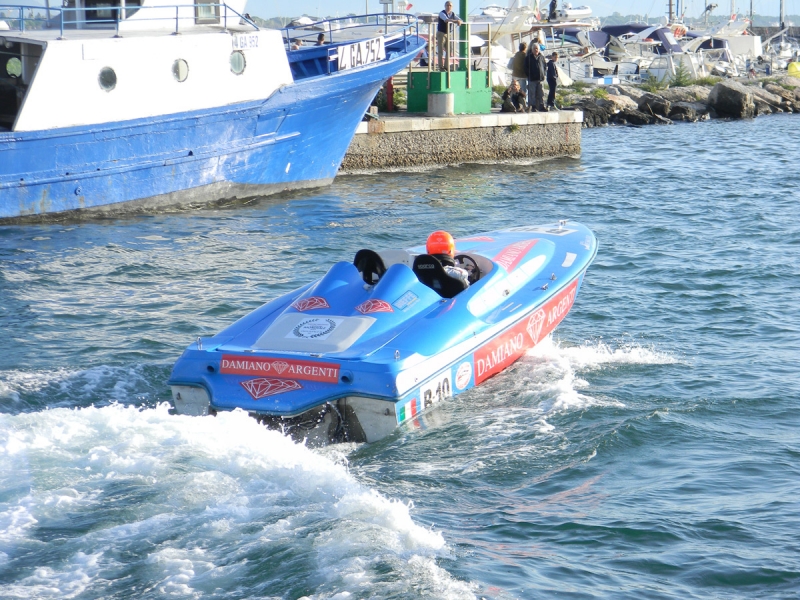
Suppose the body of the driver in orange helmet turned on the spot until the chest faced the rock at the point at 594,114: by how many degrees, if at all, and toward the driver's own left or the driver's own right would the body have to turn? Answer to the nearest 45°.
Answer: approximately 45° to the driver's own left

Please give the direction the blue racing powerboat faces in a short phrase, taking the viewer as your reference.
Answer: facing away from the viewer and to the right of the viewer

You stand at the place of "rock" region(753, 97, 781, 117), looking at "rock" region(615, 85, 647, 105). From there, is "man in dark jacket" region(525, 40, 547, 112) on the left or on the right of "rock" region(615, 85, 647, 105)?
left

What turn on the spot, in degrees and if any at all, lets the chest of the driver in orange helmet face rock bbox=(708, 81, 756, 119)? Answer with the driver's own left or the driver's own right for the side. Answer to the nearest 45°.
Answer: approximately 45° to the driver's own left

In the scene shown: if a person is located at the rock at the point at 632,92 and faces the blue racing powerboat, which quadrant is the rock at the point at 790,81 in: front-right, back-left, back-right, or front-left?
back-left

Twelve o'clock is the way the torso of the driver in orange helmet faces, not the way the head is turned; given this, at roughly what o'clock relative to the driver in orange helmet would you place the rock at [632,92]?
The rock is roughly at 11 o'clock from the driver in orange helmet.

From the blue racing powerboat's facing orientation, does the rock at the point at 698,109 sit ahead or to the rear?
ahead

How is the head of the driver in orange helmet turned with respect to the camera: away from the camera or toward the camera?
away from the camera

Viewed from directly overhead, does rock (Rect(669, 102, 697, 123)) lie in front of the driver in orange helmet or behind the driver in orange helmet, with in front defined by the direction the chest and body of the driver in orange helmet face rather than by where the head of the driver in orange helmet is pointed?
in front

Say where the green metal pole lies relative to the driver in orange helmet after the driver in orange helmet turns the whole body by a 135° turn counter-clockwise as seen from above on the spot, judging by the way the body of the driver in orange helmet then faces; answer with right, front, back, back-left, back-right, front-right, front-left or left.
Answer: right

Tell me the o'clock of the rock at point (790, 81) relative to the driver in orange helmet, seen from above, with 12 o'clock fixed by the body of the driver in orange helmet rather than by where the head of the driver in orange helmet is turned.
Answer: The rock is roughly at 11 o'clock from the driver in orange helmet.

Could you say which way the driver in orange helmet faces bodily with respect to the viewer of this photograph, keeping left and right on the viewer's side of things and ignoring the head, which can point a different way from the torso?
facing away from the viewer and to the right of the viewer
